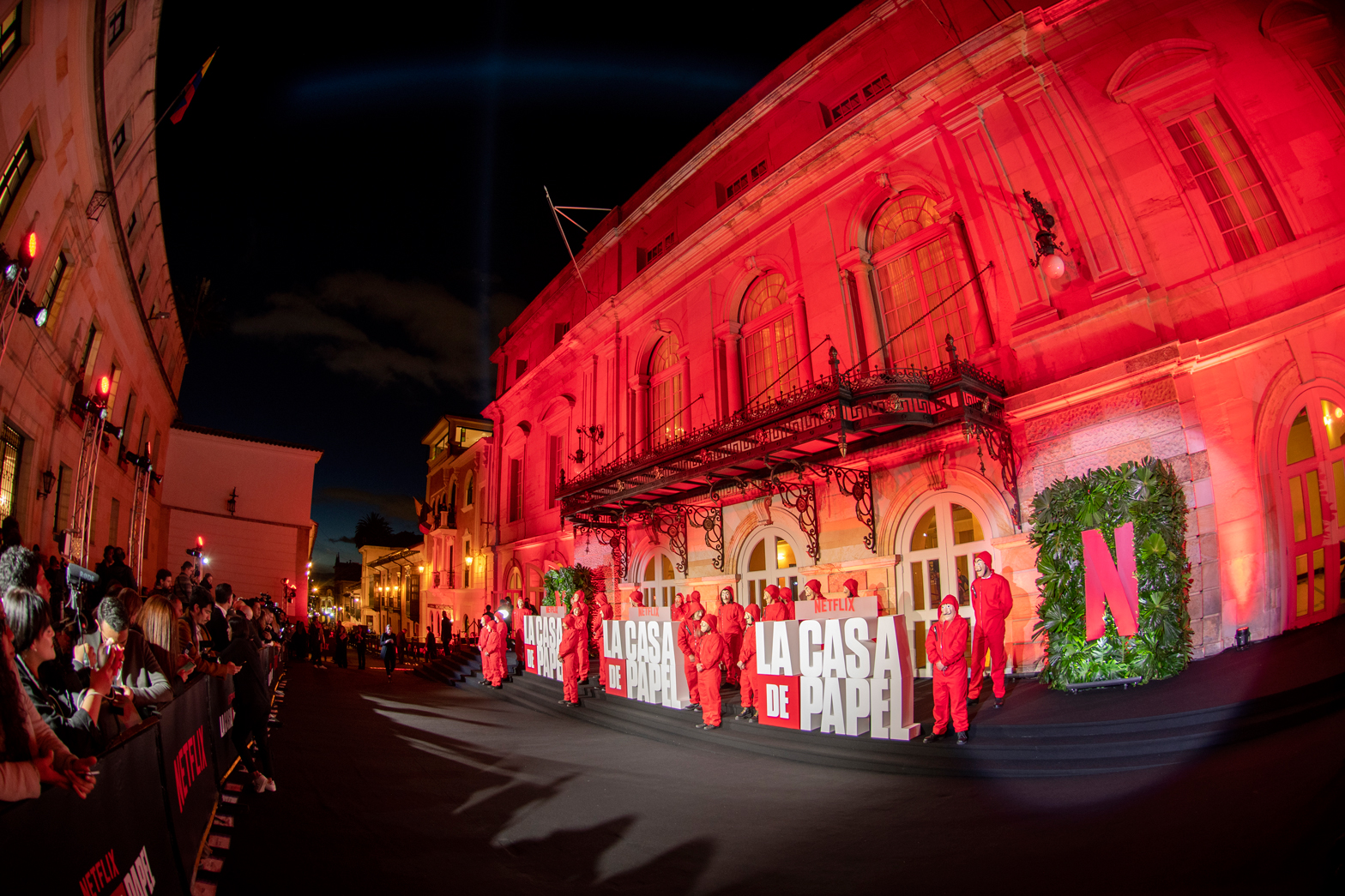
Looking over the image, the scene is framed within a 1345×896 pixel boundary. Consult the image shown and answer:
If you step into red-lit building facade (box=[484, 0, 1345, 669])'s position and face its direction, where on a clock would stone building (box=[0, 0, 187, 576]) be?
The stone building is roughly at 1 o'clock from the red-lit building facade.

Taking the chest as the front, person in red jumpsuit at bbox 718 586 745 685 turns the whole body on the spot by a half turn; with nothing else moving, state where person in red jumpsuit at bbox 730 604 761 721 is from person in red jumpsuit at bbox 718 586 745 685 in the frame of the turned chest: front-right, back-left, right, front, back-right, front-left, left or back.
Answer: back-right

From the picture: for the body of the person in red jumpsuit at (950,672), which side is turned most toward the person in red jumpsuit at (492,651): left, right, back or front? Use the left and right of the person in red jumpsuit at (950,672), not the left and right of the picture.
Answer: right
